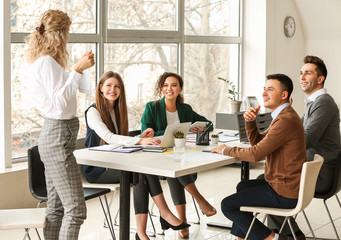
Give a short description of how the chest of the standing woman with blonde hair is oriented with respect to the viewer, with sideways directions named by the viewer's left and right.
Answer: facing away from the viewer and to the right of the viewer

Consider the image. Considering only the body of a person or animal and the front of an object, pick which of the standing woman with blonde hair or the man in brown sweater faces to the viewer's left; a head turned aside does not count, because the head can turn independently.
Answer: the man in brown sweater

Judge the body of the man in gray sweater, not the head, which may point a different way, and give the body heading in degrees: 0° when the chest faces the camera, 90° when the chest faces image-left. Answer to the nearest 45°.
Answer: approximately 90°

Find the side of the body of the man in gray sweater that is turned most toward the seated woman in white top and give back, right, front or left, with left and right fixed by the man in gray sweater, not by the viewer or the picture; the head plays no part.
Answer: front

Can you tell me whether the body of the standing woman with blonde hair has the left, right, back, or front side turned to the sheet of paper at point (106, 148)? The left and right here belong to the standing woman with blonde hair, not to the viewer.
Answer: front

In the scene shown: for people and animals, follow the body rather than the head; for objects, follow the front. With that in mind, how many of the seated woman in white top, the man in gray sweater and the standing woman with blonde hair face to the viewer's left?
1

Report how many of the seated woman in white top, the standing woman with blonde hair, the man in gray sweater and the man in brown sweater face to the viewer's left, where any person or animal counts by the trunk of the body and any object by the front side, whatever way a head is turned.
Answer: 2

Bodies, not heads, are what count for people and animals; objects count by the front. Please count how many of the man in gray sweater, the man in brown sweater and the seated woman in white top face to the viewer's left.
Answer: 2

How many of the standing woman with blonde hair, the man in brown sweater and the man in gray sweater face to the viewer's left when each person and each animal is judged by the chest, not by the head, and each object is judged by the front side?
2

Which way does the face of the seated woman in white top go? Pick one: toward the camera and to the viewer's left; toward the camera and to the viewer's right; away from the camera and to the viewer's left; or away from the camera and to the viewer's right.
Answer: toward the camera and to the viewer's left

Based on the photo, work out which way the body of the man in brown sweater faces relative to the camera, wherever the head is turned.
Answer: to the viewer's left

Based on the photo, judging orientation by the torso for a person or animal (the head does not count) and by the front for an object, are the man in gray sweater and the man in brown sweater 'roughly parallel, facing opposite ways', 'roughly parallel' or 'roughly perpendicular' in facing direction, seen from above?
roughly parallel
